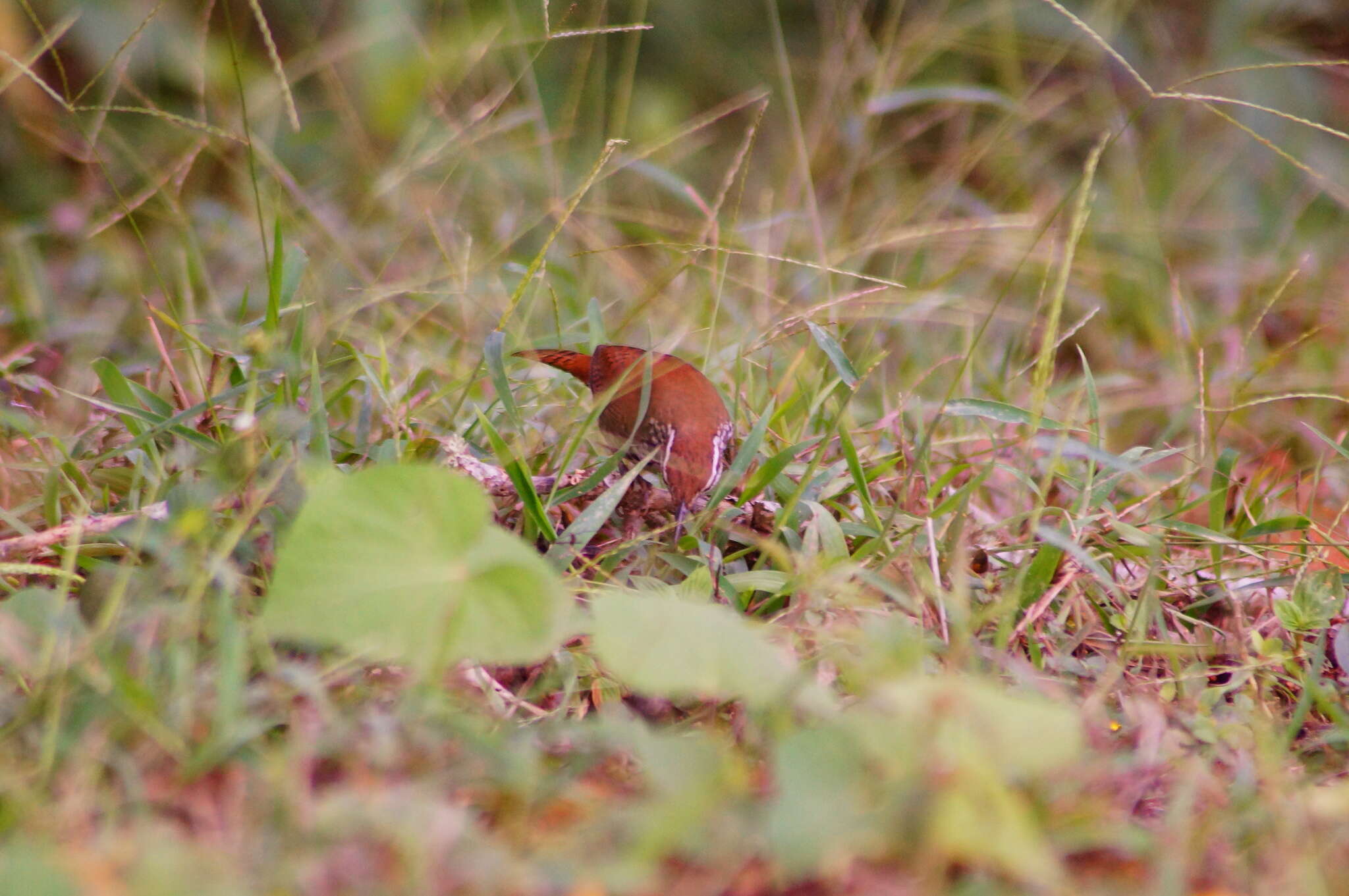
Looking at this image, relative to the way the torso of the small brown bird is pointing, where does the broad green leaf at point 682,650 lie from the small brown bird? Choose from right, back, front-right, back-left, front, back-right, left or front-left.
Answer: front-right

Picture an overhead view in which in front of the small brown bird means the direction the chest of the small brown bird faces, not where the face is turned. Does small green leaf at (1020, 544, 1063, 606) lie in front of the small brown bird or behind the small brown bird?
in front

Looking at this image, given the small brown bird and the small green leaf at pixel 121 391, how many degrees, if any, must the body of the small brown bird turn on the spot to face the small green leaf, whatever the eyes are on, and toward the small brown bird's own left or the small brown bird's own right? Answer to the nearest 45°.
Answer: approximately 135° to the small brown bird's own right

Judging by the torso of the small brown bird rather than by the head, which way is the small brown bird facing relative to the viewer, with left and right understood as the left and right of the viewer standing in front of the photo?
facing the viewer and to the right of the viewer
